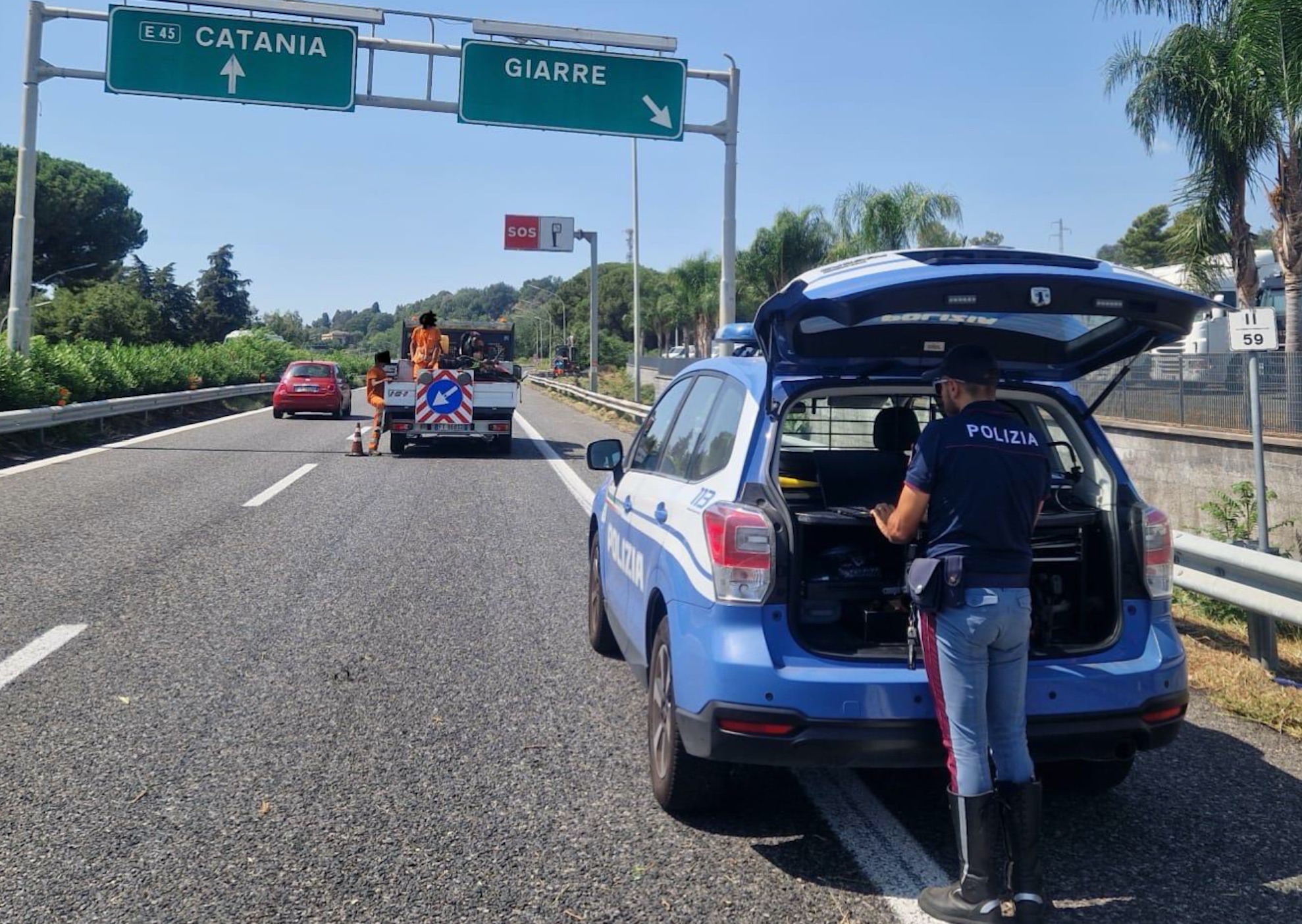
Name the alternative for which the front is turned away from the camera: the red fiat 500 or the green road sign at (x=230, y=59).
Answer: the red fiat 500

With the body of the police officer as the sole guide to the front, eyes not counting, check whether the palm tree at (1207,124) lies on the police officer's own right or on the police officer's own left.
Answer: on the police officer's own right

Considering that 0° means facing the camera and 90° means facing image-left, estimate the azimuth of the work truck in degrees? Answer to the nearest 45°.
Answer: approximately 180°

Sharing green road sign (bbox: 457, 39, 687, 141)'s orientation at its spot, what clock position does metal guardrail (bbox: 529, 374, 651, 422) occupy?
The metal guardrail is roughly at 6 o'clock from the green road sign.

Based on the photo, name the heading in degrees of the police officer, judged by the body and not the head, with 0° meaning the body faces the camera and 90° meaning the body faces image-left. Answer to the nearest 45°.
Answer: approximately 135°

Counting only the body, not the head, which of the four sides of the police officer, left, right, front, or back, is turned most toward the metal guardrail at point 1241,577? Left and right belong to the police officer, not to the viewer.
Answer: right

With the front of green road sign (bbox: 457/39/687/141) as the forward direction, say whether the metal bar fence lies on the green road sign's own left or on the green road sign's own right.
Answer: on the green road sign's own left

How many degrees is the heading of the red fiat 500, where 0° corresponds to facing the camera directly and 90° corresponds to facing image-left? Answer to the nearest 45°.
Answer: approximately 180°

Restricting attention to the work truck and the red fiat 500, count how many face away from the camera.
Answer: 2

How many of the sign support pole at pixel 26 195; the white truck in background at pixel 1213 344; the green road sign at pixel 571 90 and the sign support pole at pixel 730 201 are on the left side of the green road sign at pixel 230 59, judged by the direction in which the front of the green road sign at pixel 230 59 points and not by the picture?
3

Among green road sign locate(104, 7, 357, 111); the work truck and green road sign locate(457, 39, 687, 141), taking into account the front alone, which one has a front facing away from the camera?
the work truck
